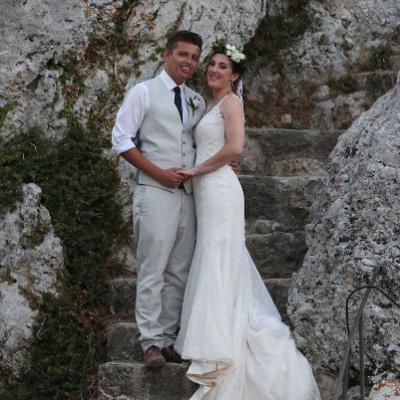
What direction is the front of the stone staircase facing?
toward the camera

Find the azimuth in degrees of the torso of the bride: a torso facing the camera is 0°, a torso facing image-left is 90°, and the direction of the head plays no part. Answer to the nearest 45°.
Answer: approximately 45°

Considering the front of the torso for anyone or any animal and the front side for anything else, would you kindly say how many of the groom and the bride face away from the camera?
0

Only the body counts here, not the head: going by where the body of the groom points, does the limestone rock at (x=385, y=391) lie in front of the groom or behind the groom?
in front

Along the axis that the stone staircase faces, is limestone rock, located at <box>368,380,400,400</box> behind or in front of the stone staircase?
in front

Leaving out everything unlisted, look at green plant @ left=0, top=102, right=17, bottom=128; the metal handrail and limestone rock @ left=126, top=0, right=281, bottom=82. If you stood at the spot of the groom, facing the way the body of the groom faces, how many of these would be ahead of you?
1

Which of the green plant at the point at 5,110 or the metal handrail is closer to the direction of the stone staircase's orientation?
the metal handrail

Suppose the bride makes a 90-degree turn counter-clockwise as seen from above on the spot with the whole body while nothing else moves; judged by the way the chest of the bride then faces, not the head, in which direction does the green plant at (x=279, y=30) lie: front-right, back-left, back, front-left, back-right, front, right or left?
back-left

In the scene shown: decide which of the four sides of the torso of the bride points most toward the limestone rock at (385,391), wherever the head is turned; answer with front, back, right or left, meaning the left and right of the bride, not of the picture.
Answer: left

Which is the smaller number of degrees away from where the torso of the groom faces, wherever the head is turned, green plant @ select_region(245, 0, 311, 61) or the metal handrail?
the metal handrail

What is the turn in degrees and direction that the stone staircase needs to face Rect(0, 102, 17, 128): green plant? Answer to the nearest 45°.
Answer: approximately 90° to its right

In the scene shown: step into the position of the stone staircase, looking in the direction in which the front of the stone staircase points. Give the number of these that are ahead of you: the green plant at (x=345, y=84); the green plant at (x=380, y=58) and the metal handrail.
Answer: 1
